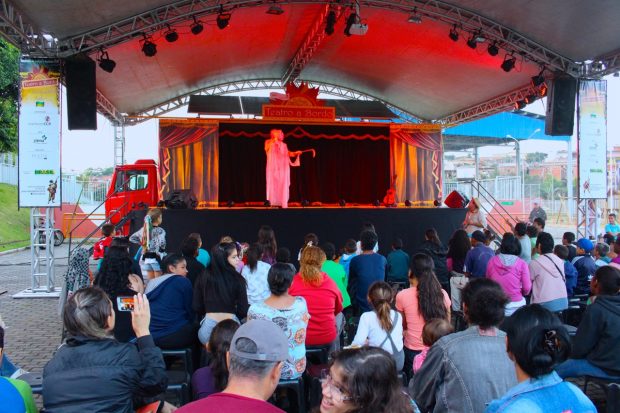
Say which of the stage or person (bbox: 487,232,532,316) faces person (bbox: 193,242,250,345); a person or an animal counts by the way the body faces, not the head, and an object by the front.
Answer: the stage

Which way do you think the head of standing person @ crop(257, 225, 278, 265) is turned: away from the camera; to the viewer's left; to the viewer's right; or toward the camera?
away from the camera

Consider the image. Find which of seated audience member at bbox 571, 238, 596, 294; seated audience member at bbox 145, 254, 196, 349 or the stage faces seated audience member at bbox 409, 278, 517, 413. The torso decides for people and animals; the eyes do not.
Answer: the stage

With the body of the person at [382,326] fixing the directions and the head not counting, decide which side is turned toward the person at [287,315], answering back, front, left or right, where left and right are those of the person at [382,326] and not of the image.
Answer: left

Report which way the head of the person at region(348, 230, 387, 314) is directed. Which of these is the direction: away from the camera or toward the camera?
away from the camera

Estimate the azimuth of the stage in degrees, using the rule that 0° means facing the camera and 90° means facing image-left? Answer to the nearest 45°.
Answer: approximately 0°

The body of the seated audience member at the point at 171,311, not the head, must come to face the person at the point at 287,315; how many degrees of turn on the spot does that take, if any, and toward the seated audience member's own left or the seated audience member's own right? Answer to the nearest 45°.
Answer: approximately 90° to the seated audience member's own right

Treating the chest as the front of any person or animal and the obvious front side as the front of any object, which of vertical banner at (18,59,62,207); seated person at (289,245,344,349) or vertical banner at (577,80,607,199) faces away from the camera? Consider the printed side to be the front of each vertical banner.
the seated person

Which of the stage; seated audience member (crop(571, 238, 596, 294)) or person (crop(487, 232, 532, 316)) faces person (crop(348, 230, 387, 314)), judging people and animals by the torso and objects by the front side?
the stage

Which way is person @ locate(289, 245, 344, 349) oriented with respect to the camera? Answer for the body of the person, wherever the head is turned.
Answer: away from the camera

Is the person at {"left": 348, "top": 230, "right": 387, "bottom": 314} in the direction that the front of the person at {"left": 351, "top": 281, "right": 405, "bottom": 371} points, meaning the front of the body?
yes

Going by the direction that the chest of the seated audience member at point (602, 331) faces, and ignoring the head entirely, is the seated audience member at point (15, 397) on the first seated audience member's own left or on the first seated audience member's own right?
on the first seated audience member's own left

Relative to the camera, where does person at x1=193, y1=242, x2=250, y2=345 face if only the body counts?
away from the camera

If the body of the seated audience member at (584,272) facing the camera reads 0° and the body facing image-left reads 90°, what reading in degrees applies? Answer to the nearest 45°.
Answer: approximately 135°
